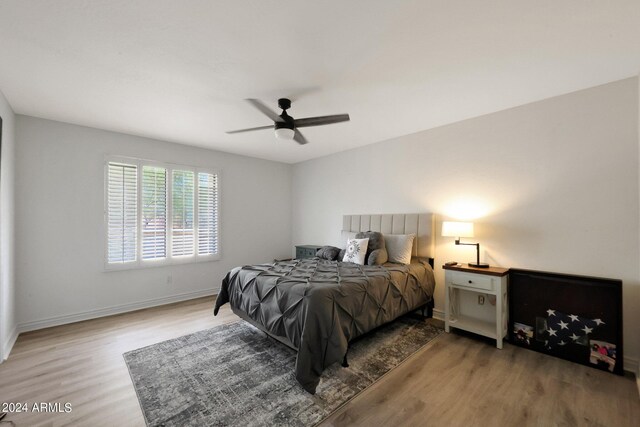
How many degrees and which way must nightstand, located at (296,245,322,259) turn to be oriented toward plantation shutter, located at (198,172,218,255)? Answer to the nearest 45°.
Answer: approximately 45° to its right

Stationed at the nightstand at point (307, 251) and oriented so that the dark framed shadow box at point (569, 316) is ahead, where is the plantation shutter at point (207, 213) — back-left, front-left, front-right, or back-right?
back-right

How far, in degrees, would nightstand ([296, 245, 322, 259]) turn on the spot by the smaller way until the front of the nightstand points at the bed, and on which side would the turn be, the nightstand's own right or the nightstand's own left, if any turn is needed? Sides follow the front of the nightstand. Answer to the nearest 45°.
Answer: approximately 45° to the nightstand's own left

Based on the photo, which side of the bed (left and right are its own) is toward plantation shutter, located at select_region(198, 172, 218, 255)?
right

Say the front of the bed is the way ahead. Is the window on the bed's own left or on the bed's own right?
on the bed's own right

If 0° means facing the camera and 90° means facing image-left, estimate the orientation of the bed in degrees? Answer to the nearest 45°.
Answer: approximately 45°

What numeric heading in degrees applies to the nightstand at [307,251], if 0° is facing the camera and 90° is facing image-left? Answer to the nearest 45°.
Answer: approximately 45°

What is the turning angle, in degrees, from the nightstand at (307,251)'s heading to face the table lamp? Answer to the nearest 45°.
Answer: approximately 90° to its left

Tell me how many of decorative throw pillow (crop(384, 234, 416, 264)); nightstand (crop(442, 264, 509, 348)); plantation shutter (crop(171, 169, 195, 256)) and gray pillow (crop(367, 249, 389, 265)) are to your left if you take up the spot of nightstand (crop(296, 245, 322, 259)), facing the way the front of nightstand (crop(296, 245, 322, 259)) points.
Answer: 3

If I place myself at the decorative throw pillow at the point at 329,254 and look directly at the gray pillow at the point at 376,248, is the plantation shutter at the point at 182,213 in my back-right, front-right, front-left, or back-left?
back-right

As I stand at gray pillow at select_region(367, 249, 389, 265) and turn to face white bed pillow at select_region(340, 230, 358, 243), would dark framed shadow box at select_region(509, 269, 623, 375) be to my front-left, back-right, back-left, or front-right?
back-right

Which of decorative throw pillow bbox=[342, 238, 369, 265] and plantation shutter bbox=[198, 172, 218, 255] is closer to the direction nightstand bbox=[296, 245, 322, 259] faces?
the plantation shutter

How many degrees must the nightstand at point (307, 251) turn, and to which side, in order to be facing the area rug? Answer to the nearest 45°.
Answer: approximately 45° to its left
